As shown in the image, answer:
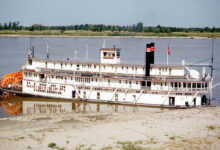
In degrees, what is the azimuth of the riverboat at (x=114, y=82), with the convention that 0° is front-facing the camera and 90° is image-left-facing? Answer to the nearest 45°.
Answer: approximately 270°
